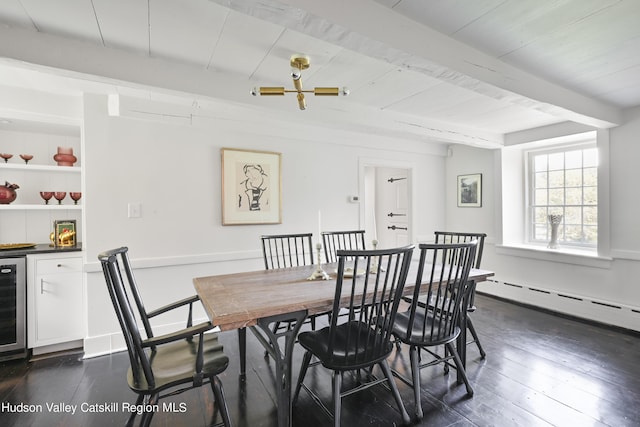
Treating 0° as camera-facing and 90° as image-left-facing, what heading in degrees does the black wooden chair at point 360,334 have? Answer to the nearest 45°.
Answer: approximately 135°

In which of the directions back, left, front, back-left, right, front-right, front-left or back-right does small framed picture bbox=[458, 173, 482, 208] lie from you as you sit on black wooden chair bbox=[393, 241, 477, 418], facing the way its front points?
front-right

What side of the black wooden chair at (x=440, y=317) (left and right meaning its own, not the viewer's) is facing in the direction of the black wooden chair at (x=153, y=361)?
left

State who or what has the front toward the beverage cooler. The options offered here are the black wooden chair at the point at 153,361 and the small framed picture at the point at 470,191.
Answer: the small framed picture

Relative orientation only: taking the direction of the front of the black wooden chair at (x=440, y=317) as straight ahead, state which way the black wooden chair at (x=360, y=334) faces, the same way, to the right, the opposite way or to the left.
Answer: the same way

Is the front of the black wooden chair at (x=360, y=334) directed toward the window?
no

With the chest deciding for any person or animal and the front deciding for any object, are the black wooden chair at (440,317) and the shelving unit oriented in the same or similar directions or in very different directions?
very different directions

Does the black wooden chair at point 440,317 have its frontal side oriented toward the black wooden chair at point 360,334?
no

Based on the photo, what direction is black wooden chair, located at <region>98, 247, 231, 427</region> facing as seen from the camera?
to the viewer's right

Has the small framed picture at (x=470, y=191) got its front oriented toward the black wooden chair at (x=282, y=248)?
yes

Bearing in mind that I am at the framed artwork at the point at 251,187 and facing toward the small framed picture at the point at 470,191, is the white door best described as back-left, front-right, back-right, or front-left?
front-left

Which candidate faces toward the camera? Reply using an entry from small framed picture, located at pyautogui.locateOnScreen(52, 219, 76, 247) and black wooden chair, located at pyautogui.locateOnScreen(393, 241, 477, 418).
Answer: the small framed picture

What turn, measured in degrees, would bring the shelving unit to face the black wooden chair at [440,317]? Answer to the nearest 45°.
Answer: approximately 45° to its left
